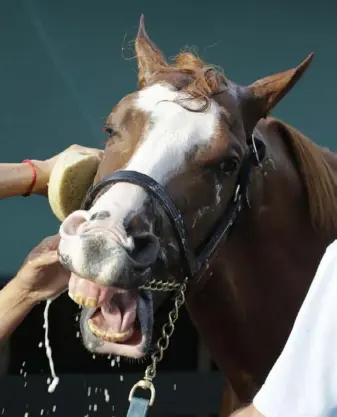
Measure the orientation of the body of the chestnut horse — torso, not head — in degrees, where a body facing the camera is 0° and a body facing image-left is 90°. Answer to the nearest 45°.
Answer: approximately 45°
